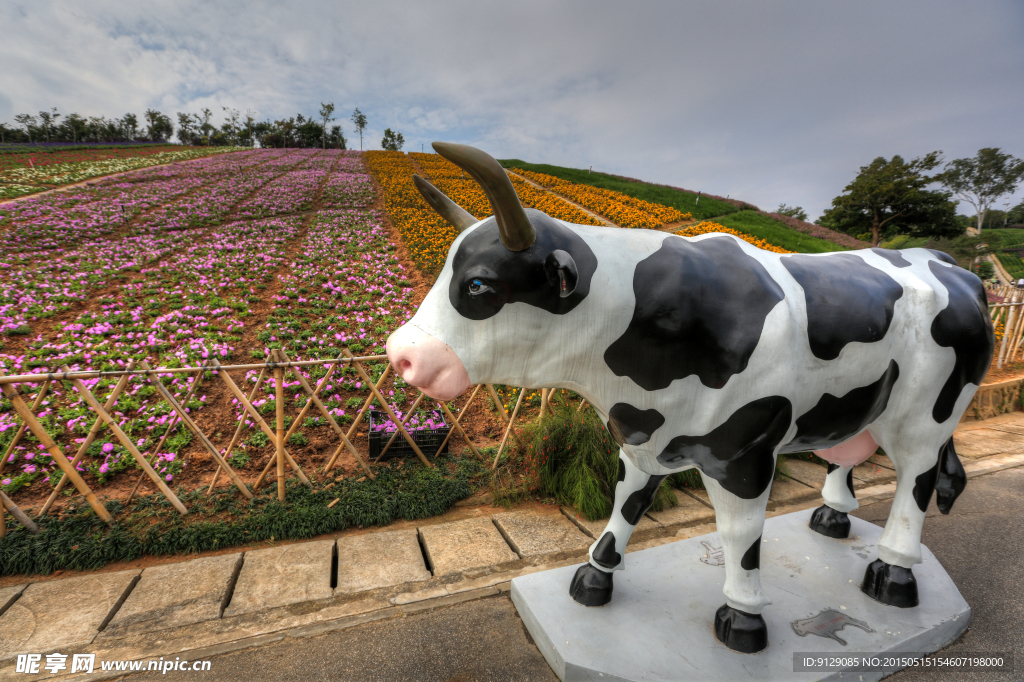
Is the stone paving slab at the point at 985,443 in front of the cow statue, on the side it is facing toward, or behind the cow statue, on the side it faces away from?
behind

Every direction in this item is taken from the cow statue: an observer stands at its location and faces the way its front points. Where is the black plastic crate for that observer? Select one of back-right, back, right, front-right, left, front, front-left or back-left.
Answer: right

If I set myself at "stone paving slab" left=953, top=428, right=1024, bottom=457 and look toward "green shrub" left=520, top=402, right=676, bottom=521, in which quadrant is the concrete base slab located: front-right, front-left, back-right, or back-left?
front-left

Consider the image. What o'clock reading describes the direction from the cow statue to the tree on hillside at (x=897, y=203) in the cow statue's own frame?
The tree on hillside is roughly at 5 o'clock from the cow statue.

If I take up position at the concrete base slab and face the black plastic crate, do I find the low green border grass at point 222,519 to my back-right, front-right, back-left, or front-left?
front-left

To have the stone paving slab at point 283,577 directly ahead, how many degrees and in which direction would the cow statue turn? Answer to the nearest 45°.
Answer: approximately 45° to its right

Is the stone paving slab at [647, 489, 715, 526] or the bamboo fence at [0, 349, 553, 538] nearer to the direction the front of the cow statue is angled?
the bamboo fence

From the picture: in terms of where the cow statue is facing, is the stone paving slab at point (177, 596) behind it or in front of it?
in front

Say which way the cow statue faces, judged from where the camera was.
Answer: facing the viewer and to the left of the viewer

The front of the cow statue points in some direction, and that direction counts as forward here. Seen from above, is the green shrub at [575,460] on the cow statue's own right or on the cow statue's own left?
on the cow statue's own right

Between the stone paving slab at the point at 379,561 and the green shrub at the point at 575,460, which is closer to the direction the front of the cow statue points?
the stone paving slab

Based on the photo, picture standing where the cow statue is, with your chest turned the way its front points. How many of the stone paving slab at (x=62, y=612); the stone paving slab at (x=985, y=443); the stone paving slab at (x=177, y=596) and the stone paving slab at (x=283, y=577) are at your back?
1
